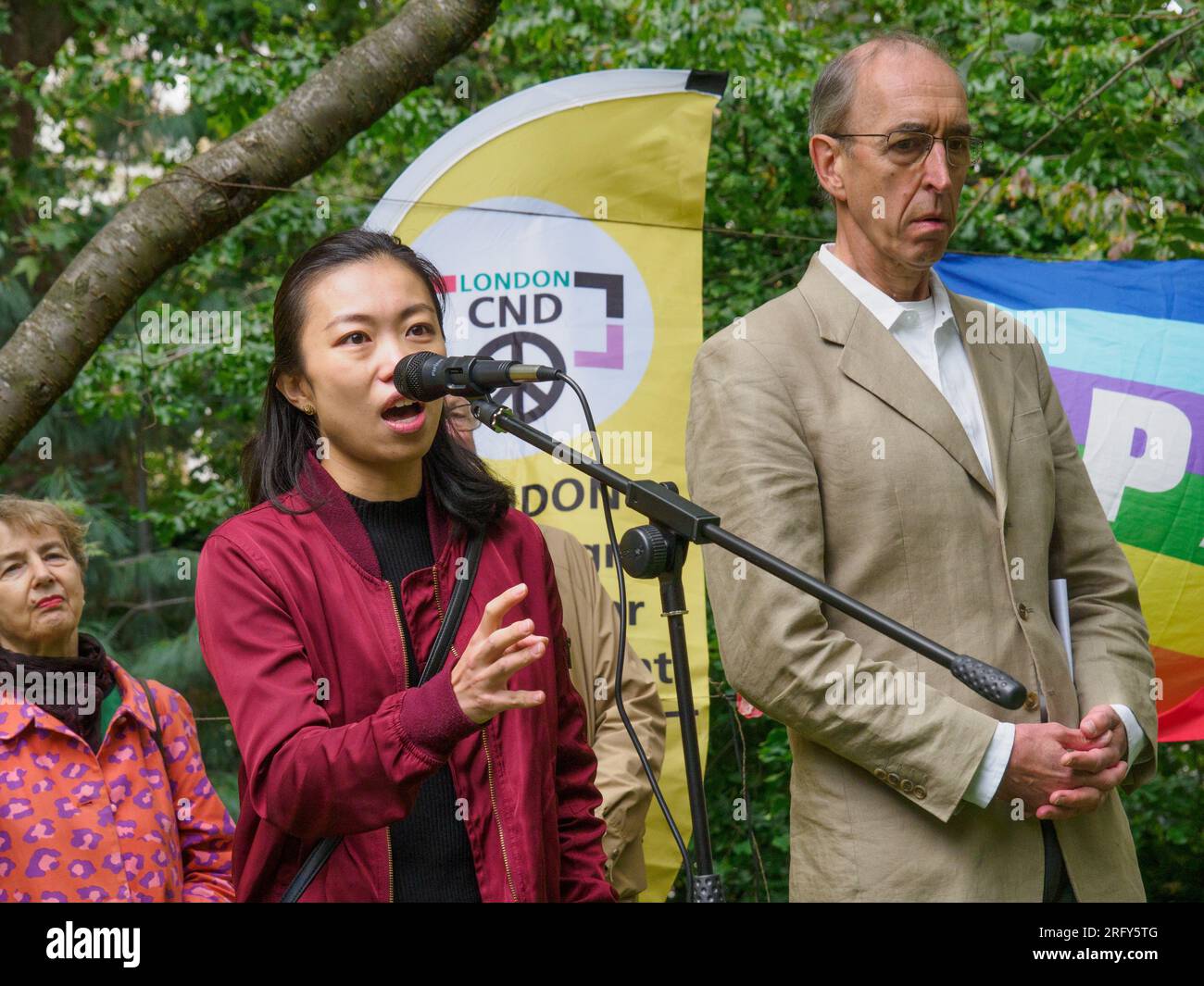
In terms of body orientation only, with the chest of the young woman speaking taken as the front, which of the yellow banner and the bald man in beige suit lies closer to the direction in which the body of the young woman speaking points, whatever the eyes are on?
the bald man in beige suit

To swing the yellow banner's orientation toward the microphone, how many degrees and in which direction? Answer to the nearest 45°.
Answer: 0° — it already faces it

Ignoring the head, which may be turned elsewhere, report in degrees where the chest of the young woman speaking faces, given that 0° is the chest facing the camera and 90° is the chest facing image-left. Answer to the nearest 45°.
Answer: approximately 315°

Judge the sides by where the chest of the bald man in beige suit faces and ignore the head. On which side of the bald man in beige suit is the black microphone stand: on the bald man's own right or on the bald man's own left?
on the bald man's own right

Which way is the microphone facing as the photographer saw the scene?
facing to the left of the viewer

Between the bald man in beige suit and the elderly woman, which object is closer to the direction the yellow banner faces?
the bald man in beige suit

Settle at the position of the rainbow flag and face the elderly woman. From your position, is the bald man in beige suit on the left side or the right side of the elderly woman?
left

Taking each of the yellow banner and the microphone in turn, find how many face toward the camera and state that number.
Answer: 1

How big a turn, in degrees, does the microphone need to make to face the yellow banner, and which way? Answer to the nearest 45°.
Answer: approximately 90° to its right

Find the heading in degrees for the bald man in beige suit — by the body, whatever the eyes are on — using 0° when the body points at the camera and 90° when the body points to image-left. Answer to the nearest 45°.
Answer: approximately 315°

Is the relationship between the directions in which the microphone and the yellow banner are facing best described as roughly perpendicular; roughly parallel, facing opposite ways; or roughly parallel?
roughly perpendicular

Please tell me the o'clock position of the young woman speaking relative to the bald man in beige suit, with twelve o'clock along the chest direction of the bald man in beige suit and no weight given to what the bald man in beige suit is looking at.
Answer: The young woman speaking is roughly at 3 o'clock from the bald man in beige suit.
